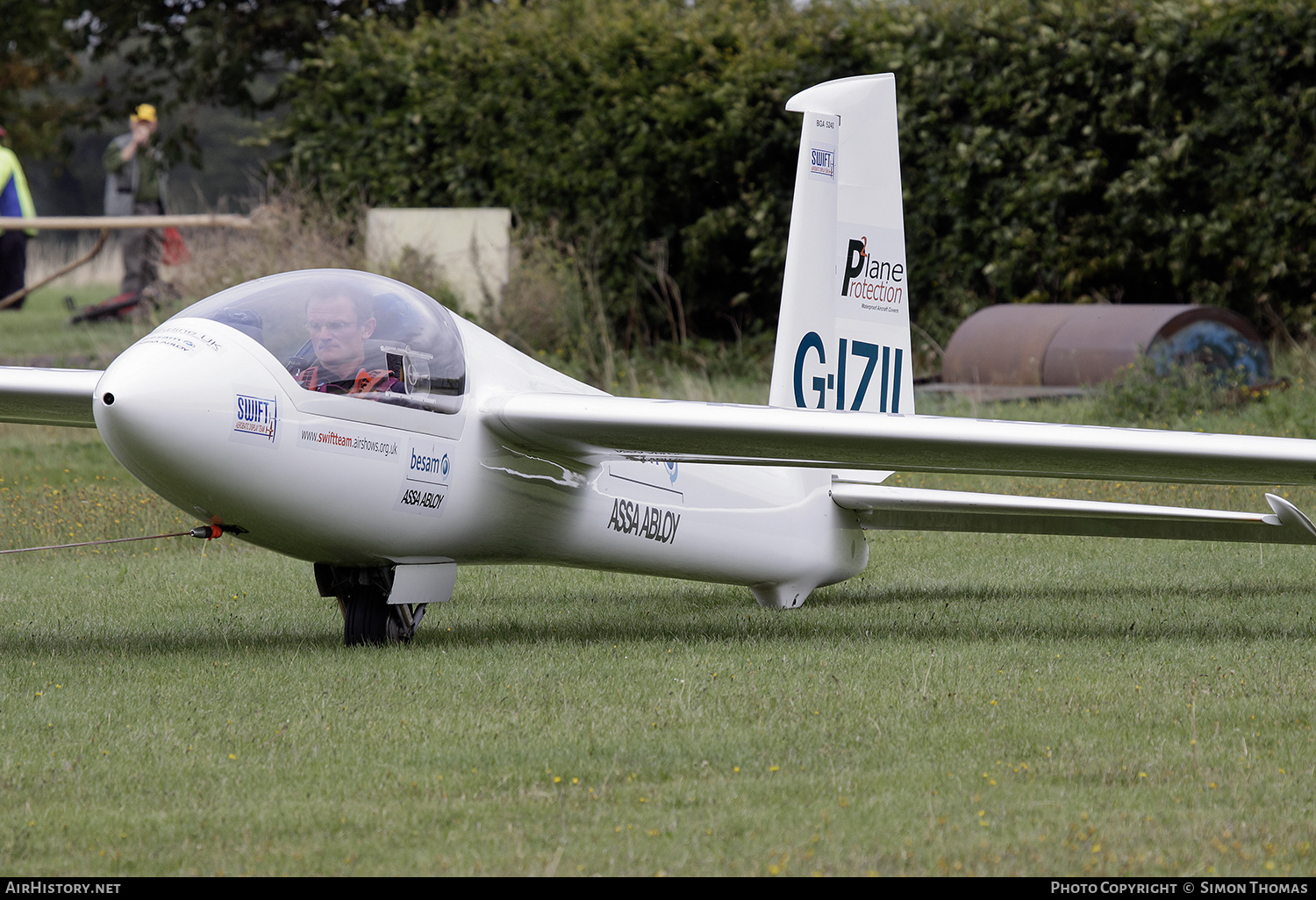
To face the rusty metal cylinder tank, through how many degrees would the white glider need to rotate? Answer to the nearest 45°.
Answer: approximately 180°

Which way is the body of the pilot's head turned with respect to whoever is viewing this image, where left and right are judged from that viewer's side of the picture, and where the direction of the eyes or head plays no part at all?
facing the viewer and to the left of the viewer

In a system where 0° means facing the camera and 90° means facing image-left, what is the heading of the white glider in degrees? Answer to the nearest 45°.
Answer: approximately 45°

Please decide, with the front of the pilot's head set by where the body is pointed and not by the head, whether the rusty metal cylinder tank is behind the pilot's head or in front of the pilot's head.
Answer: behind
